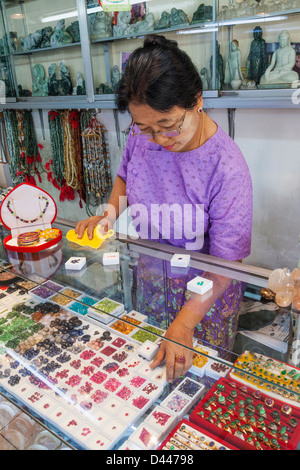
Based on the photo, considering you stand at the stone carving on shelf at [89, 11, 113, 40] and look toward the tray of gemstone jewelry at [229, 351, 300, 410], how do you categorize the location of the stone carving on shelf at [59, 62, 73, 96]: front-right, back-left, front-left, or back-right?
back-right

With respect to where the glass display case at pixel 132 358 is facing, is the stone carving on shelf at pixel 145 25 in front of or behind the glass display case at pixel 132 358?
behind

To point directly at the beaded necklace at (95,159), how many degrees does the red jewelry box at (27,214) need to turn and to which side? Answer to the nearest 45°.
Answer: approximately 180°

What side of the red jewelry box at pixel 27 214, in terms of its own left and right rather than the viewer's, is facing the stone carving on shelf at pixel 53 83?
back

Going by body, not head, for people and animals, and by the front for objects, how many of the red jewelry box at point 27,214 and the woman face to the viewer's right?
0

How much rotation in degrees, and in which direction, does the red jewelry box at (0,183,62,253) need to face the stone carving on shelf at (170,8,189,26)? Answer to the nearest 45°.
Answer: approximately 135° to its left

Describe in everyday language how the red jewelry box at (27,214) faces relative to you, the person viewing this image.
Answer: facing the viewer

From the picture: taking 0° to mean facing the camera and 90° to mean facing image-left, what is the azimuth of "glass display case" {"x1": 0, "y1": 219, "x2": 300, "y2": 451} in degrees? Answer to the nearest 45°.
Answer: approximately 45°

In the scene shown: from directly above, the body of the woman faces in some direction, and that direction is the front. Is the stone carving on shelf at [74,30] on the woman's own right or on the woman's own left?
on the woman's own right

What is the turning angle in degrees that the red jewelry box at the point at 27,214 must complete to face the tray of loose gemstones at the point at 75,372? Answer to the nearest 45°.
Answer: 0° — it already faces it

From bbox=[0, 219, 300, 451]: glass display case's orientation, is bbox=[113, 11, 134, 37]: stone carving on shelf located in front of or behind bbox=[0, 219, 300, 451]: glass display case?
behind

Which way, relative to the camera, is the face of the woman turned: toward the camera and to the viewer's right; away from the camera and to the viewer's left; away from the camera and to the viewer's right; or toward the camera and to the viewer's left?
toward the camera and to the viewer's left

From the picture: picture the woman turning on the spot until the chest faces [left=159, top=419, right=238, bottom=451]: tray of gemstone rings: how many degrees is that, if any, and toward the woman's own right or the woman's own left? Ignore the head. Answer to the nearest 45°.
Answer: approximately 45° to the woman's own left

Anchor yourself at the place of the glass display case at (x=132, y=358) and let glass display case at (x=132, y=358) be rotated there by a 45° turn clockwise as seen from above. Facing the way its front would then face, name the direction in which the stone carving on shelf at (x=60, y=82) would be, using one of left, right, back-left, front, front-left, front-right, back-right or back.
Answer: right

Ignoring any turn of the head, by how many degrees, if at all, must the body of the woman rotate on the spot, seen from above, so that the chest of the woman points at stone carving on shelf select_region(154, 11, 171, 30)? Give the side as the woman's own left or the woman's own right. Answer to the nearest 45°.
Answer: approximately 135° to the woman's own right

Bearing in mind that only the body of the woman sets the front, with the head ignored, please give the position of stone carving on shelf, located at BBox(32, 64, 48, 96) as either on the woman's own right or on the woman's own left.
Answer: on the woman's own right
